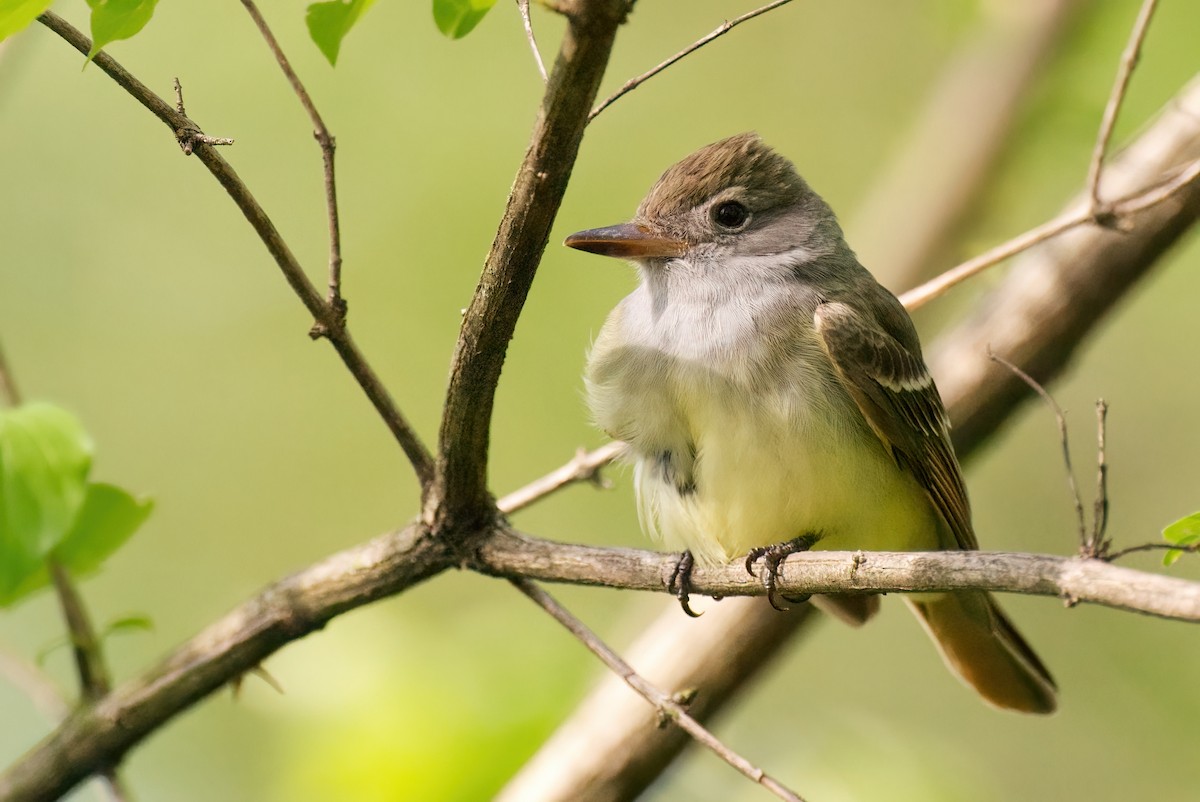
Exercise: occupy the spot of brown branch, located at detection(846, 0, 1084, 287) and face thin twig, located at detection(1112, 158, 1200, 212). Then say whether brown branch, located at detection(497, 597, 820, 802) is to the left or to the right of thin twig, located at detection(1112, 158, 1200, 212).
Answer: right

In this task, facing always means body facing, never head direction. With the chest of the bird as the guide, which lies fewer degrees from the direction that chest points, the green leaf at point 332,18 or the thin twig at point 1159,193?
the green leaf

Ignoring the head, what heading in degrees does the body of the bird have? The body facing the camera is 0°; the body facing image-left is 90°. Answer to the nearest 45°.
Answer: approximately 45°

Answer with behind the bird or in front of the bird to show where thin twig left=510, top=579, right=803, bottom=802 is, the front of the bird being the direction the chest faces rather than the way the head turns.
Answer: in front

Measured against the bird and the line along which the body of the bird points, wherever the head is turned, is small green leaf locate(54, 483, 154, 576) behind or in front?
in front

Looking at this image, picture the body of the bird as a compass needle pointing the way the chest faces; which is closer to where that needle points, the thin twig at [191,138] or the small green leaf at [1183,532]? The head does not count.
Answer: the thin twig

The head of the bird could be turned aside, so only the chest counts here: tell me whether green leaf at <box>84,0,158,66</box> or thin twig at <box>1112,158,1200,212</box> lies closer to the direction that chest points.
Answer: the green leaf
